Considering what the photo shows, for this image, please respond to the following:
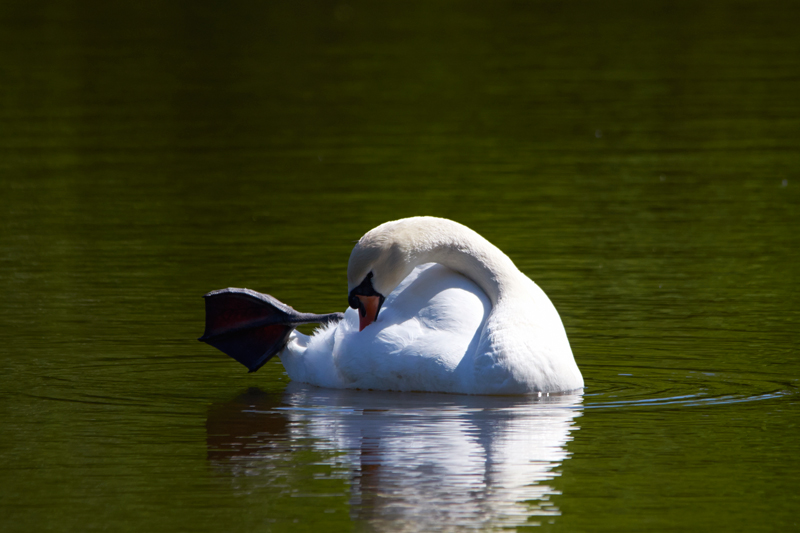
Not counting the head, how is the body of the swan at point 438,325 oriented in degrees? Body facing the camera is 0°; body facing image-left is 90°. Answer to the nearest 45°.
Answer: approximately 270°
